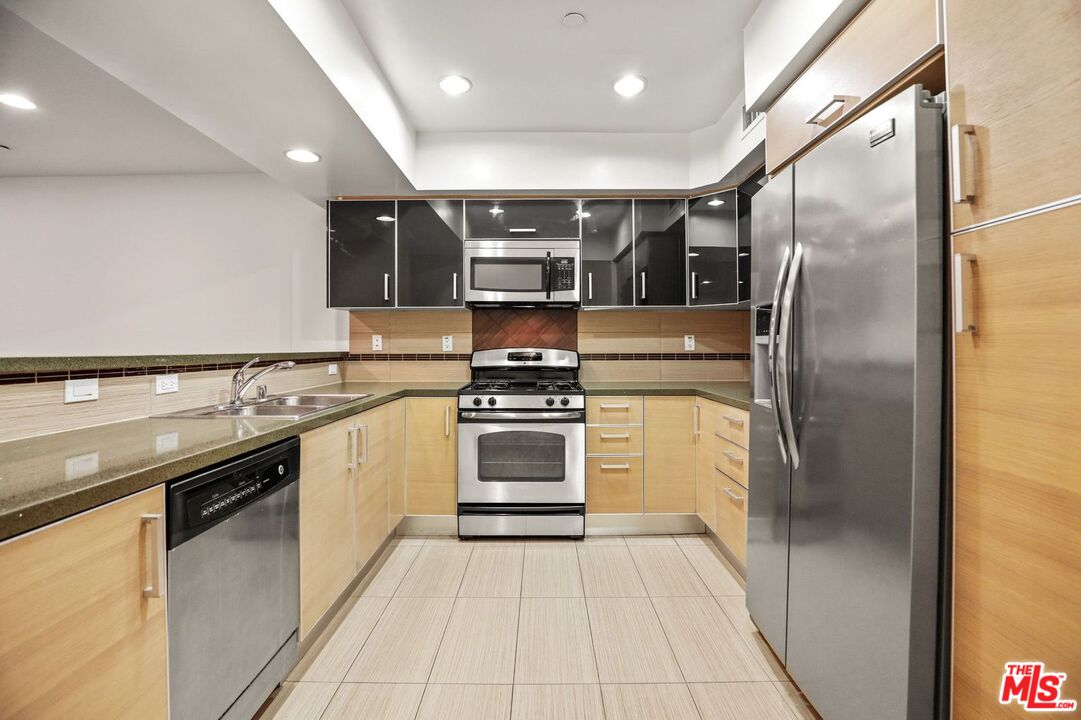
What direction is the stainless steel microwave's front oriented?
toward the camera

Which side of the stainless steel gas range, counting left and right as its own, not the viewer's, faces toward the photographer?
front

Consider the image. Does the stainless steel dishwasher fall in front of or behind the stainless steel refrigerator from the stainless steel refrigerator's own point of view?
in front

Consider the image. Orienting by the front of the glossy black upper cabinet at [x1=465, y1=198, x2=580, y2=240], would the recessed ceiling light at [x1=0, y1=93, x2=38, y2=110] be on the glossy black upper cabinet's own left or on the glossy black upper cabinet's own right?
on the glossy black upper cabinet's own right

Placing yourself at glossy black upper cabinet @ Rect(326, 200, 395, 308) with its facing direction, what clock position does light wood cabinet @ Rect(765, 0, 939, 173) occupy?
The light wood cabinet is roughly at 11 o'clock from the glossy black upper cabinet.

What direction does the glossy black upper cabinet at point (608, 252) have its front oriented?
toward the camera

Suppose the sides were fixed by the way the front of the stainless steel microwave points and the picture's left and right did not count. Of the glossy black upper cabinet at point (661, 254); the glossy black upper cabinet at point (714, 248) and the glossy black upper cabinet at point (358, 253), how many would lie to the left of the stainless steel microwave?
2

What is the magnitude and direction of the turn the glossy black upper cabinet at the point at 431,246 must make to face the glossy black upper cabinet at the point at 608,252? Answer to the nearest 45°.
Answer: approximately 90° to its left

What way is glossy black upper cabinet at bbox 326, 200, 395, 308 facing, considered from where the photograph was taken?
facing the viewer

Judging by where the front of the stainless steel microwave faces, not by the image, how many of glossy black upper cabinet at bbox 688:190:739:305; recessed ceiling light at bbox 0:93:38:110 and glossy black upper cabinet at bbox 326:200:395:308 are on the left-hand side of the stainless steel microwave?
1
